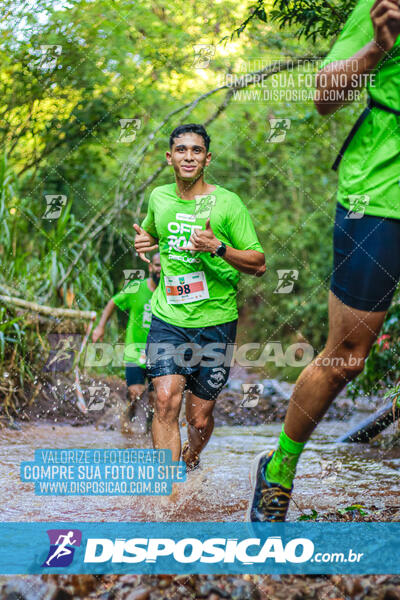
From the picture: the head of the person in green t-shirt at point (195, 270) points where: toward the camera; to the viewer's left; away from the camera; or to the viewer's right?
toward the camera

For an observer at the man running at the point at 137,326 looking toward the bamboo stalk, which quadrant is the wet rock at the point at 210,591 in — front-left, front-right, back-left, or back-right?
back-left

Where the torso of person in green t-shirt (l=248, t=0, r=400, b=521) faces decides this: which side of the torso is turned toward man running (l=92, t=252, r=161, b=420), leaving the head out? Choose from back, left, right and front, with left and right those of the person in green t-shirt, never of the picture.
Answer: back

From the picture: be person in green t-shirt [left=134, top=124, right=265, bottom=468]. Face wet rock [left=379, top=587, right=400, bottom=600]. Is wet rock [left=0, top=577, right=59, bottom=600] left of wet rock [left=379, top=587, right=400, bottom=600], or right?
right

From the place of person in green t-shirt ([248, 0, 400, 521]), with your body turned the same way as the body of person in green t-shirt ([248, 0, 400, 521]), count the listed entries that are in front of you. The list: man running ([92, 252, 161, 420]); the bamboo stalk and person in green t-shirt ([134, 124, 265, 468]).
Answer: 0

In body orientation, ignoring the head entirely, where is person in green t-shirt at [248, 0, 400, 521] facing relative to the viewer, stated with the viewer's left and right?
facing the viewer and to the right of the viewer

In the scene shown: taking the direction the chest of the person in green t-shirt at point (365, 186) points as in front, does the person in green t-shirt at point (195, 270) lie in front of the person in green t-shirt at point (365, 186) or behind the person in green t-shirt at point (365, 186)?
behind

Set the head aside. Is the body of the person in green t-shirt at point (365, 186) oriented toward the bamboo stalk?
no
